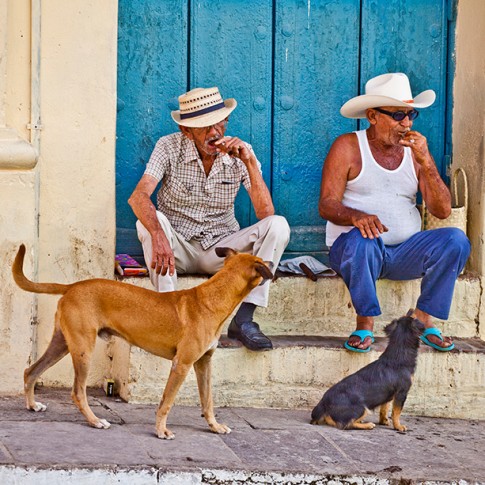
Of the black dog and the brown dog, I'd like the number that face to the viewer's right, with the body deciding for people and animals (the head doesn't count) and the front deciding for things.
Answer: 2

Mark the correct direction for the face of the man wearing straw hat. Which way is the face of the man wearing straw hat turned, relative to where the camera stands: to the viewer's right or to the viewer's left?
to the viewer's right

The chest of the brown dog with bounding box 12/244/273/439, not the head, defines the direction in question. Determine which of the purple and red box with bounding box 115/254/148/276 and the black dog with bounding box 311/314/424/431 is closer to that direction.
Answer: the black dog

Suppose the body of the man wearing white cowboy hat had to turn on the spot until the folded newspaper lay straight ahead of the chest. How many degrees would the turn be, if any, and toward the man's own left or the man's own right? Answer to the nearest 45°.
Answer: approximately 135° to the man's own right

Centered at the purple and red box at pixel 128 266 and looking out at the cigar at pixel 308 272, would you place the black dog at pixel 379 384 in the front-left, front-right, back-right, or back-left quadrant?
front-right

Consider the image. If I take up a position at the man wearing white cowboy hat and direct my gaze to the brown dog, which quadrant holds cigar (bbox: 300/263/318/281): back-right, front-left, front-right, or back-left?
front-right

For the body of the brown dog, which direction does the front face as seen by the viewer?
to the viewer's right

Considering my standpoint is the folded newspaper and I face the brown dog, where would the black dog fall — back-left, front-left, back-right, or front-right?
front-left

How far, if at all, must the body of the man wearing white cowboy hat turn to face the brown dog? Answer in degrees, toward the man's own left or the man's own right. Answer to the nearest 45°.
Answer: approximately 90° to the man's own right
